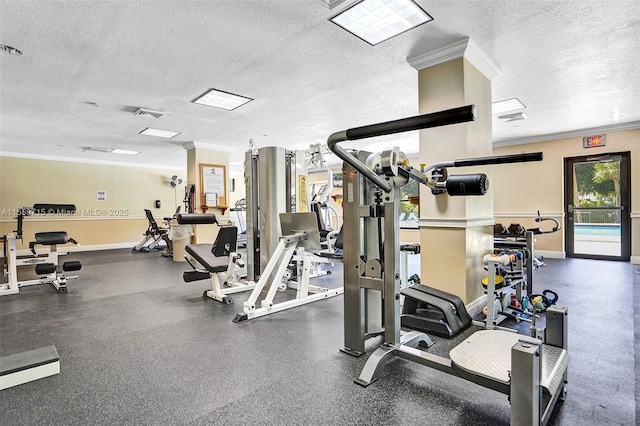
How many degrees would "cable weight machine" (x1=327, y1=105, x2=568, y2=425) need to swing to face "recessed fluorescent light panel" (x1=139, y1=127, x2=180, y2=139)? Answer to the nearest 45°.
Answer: approximately 180°

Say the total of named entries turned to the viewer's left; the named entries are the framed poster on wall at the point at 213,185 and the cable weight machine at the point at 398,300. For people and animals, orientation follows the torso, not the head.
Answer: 0

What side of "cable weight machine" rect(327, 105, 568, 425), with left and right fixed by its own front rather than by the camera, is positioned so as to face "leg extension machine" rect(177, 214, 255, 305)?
back

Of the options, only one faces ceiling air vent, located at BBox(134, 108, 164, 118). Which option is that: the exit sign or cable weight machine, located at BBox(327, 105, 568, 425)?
the exit sign

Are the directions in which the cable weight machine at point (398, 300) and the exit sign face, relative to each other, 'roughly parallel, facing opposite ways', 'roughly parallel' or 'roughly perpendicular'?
roughly perpendicular

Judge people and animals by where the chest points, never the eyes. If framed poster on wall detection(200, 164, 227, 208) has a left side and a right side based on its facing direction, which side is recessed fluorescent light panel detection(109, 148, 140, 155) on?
on its right

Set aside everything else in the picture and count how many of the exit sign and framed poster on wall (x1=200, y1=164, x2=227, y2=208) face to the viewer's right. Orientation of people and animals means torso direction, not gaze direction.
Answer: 0

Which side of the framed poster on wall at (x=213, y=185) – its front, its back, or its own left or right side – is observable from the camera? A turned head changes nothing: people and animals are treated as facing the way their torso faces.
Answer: front

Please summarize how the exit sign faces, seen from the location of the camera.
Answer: facing the viewer and to the left of the viewer

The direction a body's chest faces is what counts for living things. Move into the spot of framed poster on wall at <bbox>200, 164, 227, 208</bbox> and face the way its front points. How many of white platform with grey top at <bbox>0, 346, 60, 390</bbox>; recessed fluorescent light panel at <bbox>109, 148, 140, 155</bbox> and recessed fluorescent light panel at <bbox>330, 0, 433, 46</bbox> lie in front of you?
2

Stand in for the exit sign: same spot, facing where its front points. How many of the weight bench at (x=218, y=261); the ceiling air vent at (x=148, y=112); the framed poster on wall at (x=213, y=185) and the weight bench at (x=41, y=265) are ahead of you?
4
